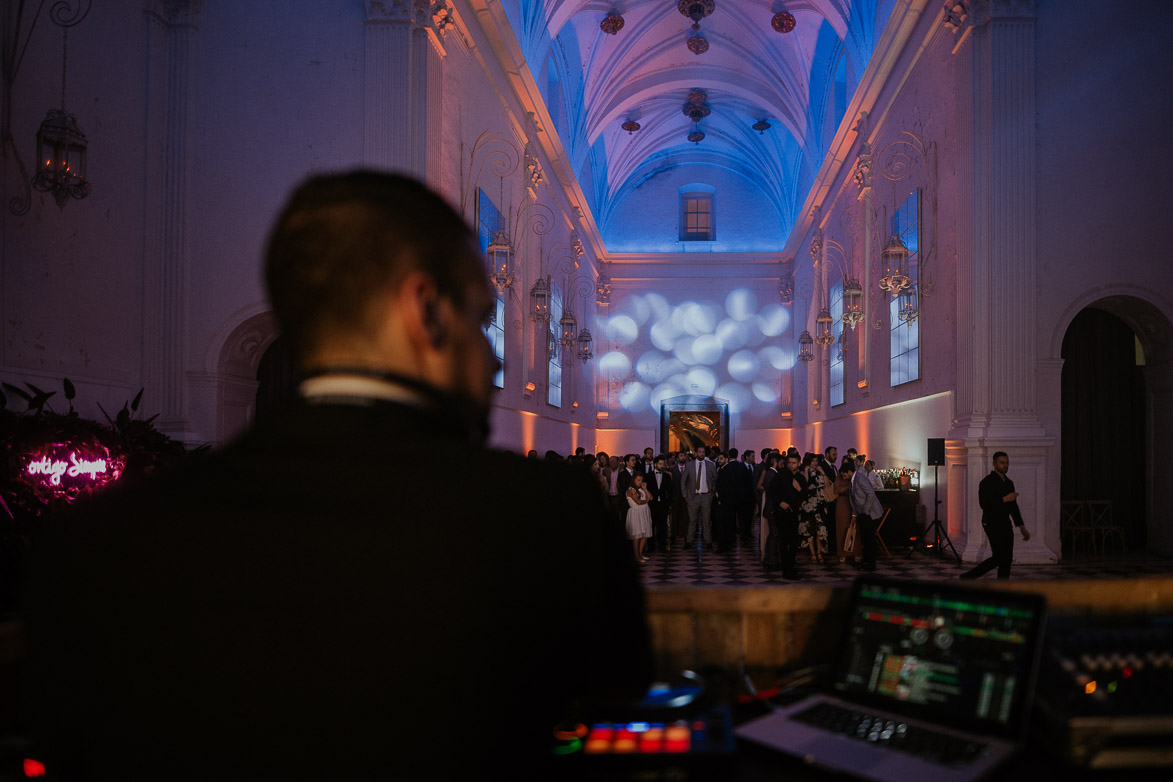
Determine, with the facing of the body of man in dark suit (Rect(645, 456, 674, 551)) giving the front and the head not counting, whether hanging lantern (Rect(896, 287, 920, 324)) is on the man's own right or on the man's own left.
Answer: on the man's own left

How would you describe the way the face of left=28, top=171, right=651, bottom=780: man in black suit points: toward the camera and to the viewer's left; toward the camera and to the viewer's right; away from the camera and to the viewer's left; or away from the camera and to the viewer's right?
away from the camera and to the viewer's right

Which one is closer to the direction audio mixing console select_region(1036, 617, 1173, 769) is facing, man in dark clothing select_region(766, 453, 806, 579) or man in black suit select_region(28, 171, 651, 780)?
the man in black suit

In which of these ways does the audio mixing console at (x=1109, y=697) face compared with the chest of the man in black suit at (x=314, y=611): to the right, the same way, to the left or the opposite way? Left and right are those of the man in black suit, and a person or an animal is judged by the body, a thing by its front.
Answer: the opposite way

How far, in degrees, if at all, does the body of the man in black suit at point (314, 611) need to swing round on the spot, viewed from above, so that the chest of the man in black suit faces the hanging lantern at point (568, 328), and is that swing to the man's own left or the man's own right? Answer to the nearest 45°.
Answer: approximately 45° to the man's own left

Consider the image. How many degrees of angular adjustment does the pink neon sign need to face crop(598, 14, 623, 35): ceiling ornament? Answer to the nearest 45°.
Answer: approximately 135° to its left

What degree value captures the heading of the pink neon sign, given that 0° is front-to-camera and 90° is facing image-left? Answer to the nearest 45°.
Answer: approximately 0°

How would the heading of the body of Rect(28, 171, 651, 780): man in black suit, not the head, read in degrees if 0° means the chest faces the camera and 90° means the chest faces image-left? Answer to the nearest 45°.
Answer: approximately 225°
